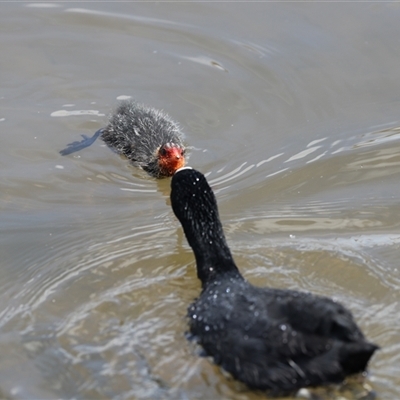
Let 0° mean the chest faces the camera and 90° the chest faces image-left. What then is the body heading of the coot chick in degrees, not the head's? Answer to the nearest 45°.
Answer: approximately 315°
